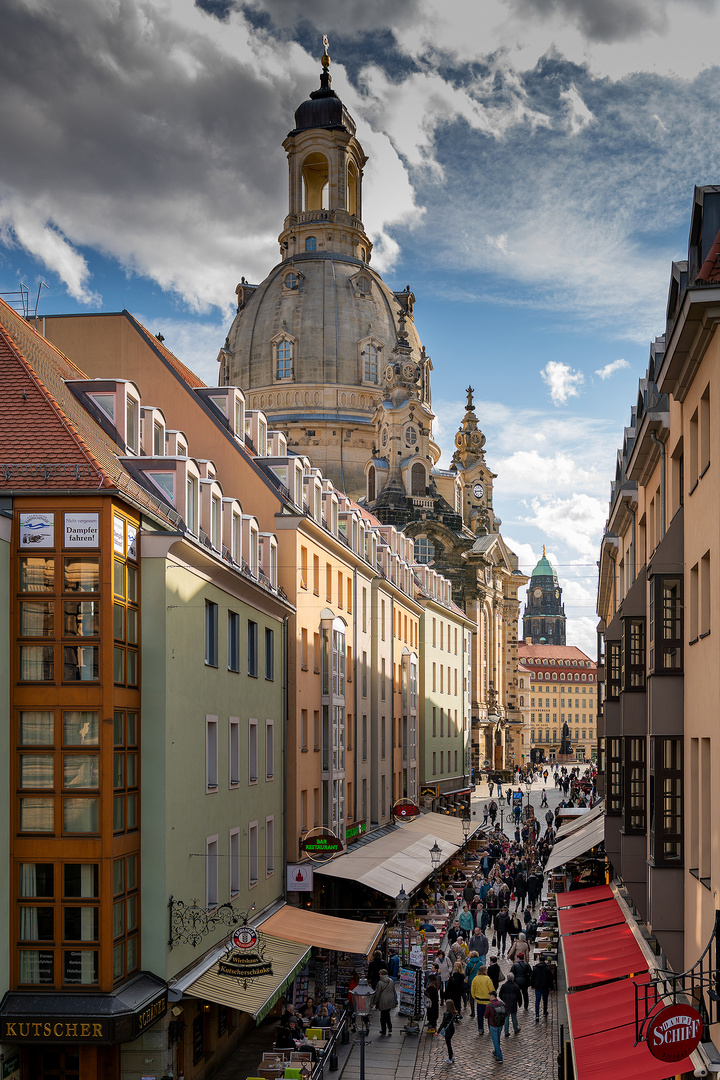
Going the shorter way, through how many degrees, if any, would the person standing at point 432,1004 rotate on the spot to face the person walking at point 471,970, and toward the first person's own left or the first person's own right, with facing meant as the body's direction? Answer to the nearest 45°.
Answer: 0° — they already face them

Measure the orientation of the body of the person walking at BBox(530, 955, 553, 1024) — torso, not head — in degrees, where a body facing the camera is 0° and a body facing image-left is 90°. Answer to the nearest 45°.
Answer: approximately 180°

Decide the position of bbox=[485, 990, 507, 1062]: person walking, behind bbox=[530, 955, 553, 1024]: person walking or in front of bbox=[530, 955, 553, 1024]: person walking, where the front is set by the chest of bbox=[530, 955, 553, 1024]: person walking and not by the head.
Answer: behind

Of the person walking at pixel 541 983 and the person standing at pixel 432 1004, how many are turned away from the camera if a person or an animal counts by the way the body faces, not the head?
2

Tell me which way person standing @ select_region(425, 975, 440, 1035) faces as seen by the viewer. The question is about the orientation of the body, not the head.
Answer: away from the camera
